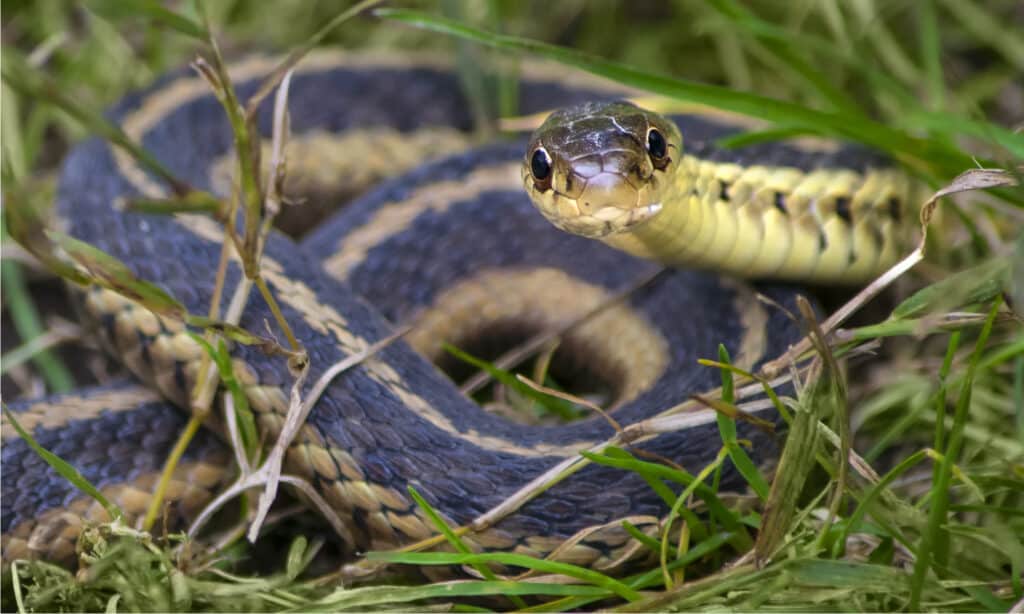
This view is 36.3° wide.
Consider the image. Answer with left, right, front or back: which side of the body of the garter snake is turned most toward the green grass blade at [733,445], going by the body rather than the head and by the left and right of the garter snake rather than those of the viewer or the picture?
left

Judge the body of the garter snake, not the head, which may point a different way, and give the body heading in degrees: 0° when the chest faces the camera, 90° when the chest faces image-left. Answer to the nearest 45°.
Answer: approximately 45°

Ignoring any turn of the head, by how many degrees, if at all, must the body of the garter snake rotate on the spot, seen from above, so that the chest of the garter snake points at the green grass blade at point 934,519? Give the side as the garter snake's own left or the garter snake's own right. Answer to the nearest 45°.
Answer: approximately 90° to the garter snake's own left
